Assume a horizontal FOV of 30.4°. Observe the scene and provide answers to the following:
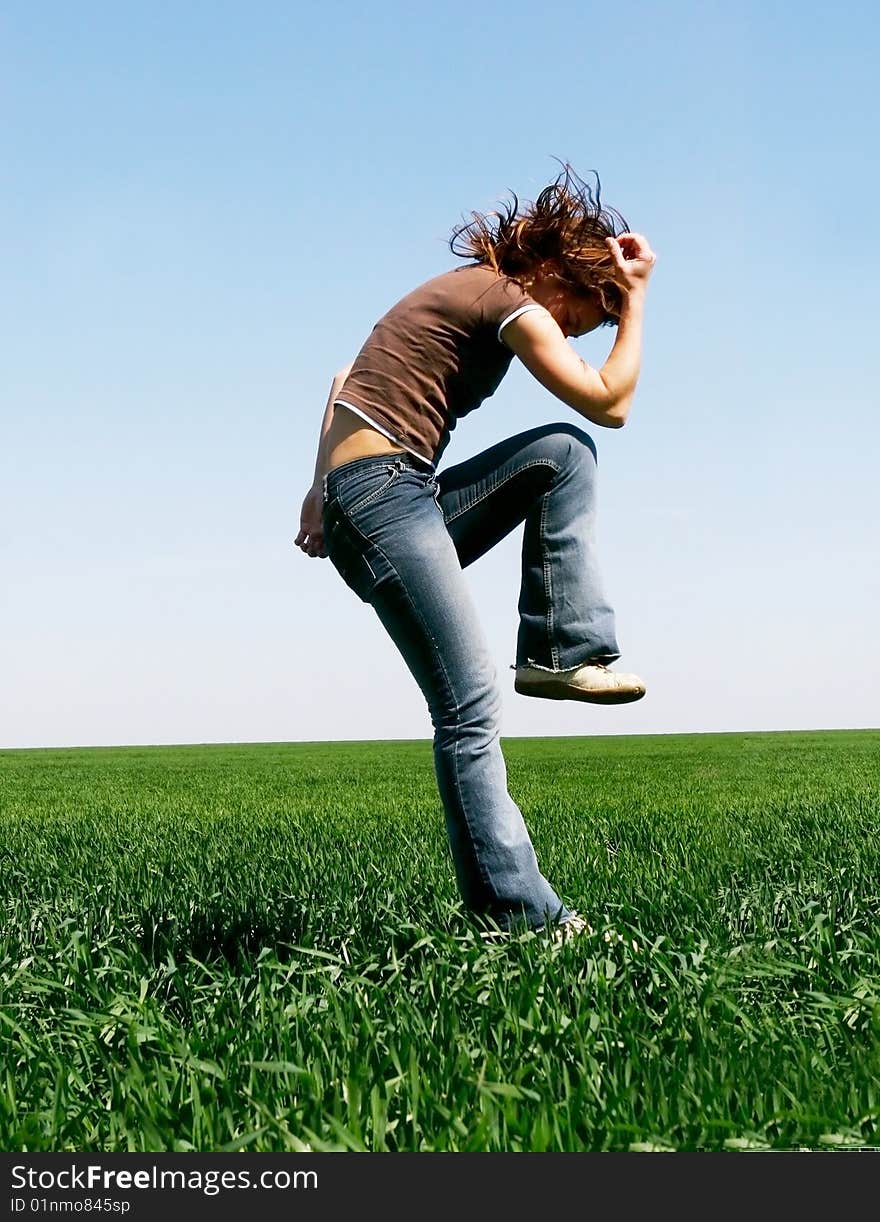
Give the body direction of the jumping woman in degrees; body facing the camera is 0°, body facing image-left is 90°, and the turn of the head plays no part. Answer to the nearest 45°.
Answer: approximately 270°

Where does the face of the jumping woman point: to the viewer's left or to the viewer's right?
to the viewer's right
